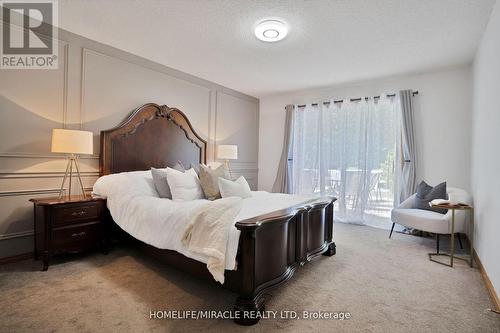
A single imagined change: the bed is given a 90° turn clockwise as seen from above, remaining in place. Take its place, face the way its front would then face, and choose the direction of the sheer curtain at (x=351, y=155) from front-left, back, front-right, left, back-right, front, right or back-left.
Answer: back

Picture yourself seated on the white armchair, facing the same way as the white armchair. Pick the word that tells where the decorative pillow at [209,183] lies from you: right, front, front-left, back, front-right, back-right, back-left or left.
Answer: front

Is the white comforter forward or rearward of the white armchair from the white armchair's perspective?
forward

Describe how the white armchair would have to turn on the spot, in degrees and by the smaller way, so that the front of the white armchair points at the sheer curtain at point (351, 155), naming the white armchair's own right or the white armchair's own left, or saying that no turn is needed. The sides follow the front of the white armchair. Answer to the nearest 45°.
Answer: approximately 90° to the white armchair's own right

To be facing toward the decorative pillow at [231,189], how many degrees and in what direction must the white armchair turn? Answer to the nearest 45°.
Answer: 0° — it already faces it

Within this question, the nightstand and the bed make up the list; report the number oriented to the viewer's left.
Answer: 0

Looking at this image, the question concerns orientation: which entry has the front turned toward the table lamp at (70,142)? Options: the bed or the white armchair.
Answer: the white armchair

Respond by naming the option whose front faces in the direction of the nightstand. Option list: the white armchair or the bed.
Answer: the white armchair

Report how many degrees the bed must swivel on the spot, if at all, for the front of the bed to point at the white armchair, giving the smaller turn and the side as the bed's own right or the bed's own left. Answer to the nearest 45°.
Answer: approximately 45° to the bed's own left

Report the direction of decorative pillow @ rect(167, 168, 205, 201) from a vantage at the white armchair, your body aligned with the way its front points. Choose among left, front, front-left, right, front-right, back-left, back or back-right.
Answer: front

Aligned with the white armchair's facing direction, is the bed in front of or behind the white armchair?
in front

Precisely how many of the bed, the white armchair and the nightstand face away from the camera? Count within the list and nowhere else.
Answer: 0

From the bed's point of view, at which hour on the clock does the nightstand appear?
The nightstand is roughly at 5 o'clock from the bed.

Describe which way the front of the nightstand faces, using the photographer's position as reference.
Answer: facing the viewer and to the right of the viewer
